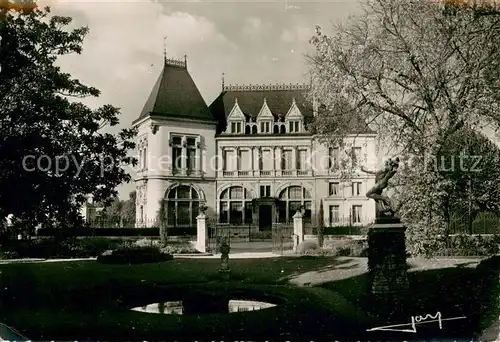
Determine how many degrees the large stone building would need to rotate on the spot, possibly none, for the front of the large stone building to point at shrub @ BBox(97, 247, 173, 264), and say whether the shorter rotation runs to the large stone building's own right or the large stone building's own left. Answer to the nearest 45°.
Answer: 0° — it already faces it

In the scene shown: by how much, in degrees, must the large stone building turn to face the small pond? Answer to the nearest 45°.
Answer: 0° — it already faces it

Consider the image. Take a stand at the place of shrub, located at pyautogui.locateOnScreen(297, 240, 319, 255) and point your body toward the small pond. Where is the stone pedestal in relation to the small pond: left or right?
left

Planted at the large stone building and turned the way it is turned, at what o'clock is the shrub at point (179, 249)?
The shrub is roughly at 12 o'clock from the large stone building.

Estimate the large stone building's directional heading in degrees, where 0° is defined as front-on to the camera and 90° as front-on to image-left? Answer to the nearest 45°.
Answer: approximately 0°

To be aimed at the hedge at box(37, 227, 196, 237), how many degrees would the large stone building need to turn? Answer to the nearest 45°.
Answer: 0° — it already faces it
